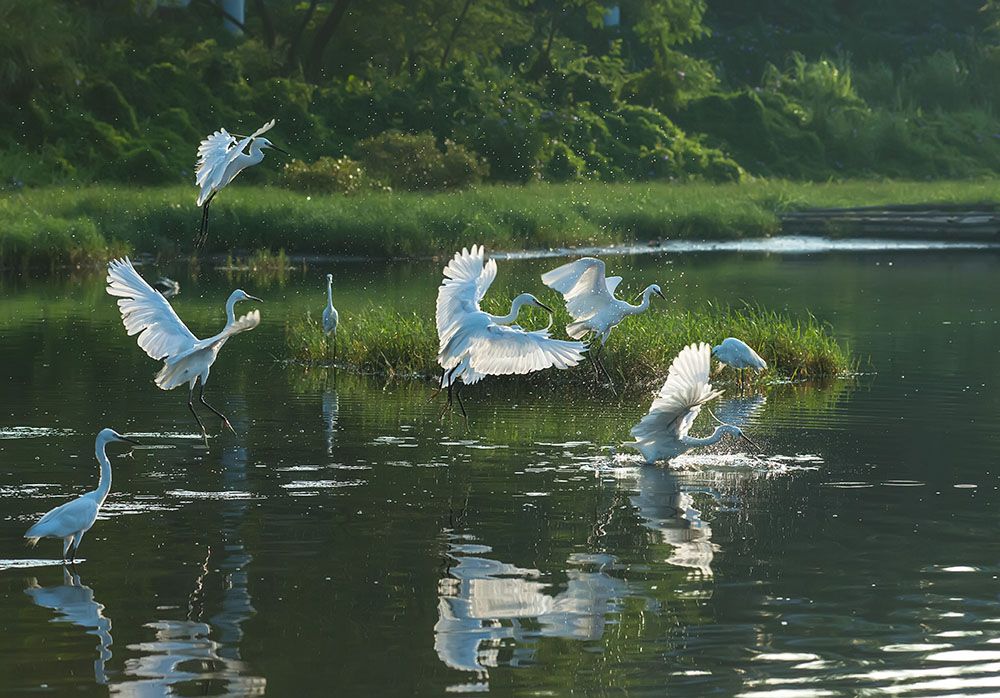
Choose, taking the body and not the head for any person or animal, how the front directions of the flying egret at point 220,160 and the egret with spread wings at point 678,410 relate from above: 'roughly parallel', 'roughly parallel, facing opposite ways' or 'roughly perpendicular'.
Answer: roughly parallel

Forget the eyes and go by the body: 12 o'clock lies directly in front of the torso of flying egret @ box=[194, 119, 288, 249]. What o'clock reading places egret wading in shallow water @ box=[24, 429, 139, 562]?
The egret wading in shallow water is roughly at 3 o'clock from the flying egret.

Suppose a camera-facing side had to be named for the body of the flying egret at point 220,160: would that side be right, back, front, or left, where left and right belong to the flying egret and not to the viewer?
right

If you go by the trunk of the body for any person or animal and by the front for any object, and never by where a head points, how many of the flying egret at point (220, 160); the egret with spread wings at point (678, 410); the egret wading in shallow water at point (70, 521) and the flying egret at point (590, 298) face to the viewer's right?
4

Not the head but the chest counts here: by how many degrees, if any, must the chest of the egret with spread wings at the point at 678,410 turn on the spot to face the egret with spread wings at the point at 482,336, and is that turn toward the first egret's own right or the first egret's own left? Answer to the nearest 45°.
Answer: approximately 180°

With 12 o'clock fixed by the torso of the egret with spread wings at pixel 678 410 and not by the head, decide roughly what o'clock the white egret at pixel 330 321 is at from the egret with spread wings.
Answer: The white egret is roughly at 8 o'clock from the egret with spread wings.

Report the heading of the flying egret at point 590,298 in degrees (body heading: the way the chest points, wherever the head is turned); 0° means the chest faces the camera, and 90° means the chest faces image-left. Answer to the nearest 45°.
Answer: approximately 270°

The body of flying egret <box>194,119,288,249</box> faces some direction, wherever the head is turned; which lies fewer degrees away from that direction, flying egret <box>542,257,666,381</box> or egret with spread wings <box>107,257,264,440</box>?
the flying egret

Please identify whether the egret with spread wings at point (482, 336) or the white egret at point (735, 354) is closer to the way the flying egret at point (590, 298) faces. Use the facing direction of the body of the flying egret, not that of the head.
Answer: the white egret

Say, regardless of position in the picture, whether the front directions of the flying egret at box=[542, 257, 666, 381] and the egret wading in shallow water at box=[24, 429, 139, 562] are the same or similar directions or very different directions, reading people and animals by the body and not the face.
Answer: same or similar directions

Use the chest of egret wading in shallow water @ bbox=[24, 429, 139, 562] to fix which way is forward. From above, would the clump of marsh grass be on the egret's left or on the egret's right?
on the egret's left

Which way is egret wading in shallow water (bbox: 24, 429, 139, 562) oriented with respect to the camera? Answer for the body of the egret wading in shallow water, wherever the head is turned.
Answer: to the viewer's right

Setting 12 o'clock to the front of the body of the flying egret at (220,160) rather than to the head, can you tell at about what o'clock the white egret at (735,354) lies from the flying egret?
The white egret is roughly at 1 o'clock from the flying egret.

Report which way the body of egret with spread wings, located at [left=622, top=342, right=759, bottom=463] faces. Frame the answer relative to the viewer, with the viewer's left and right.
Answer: facing to the right of the viewer
